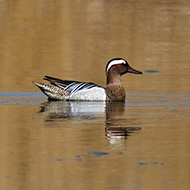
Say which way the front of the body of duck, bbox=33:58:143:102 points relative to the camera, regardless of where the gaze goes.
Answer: to the viewer's right
